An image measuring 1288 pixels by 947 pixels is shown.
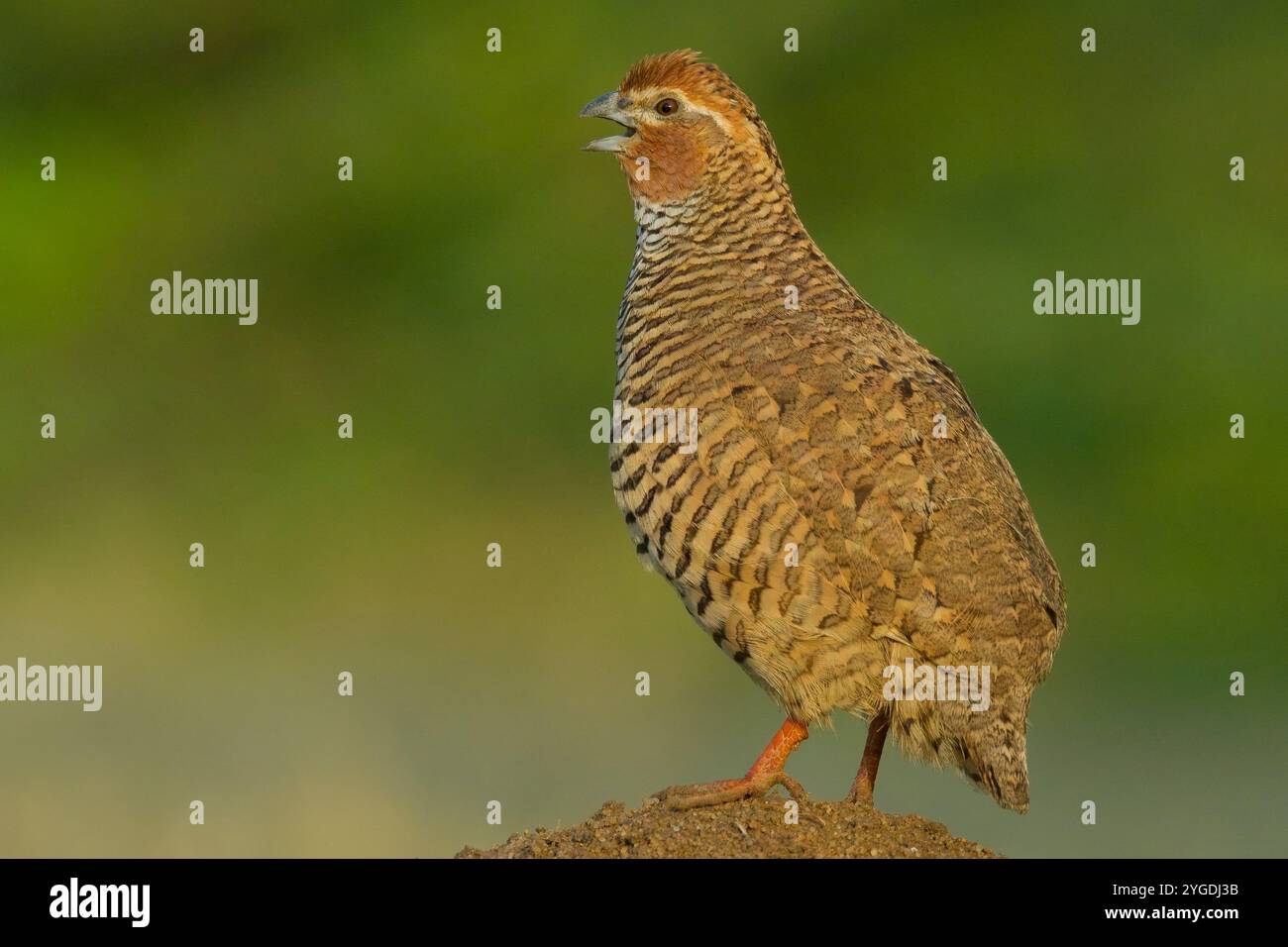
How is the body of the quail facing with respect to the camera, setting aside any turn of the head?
to the viewer's left
